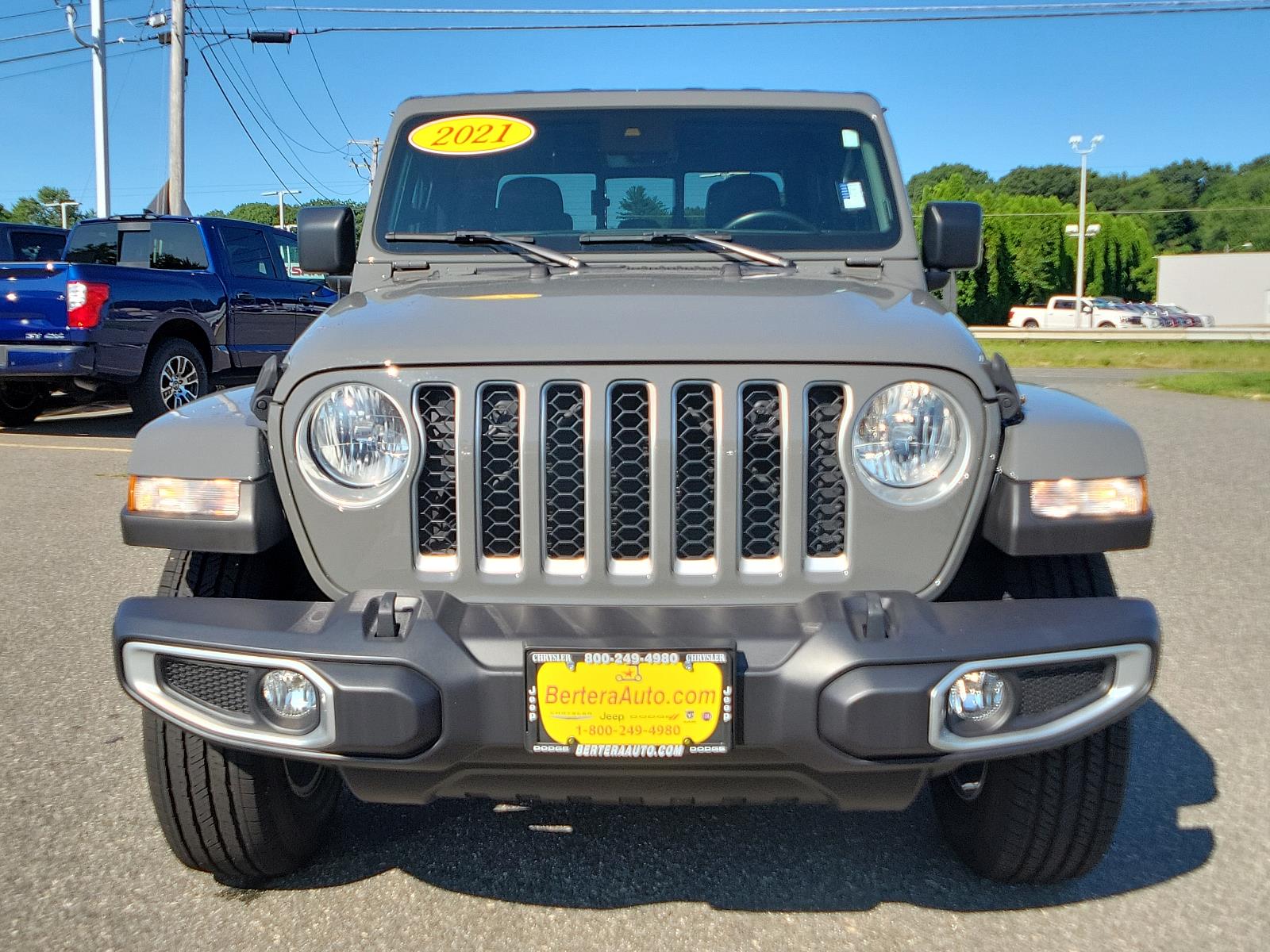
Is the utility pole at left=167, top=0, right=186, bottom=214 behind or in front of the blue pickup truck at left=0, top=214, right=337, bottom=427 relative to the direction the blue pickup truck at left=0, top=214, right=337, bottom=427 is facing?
in front

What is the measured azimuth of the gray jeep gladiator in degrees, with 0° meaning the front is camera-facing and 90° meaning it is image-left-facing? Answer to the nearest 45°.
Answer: approximately 0°

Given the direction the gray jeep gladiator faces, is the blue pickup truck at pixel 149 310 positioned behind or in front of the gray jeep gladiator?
behind

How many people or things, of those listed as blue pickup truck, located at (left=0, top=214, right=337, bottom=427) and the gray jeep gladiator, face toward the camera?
1

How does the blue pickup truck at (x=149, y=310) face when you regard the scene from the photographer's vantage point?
facing away from the viewer and to the right of the viewer

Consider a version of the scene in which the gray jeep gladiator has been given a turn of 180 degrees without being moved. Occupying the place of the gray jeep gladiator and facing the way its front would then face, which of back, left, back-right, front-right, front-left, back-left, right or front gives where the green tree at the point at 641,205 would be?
front

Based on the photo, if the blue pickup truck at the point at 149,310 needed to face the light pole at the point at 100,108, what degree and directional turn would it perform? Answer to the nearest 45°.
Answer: approximately 45° to its left
